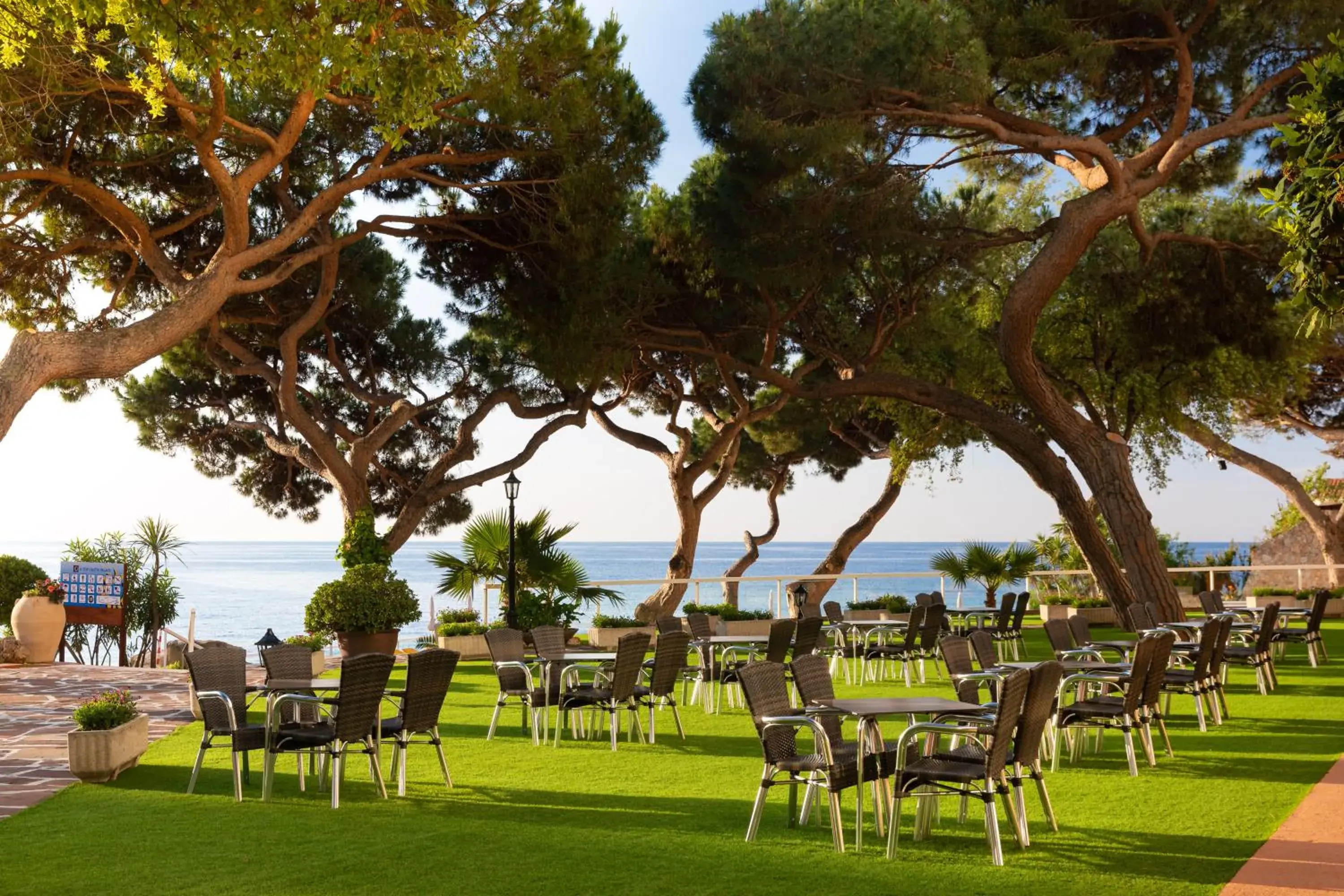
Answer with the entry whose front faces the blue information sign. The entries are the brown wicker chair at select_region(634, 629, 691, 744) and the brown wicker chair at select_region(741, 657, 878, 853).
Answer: the brown wicker chair at select_region(634, 629, 691, 744)

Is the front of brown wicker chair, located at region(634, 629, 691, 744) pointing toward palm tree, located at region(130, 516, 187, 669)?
yes

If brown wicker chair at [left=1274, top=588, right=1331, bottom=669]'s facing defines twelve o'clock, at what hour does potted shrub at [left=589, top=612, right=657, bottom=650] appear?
The potted shrub is roughly at 12 o'clock from the brown wicker chair.

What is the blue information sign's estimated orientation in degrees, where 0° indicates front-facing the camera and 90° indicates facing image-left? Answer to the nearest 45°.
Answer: approximately 0°

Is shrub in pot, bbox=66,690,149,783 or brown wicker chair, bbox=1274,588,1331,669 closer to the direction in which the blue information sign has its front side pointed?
the shrub in pot

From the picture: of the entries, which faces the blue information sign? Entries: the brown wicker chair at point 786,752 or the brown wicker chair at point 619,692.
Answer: the brown wicker chair at point 619,692

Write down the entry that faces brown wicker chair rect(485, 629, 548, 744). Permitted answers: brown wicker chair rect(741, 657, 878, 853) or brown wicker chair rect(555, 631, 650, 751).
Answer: brown wicker chair rect(555, 631, 650, 751)

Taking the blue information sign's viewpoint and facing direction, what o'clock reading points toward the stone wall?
The stone wall is roughly at 9 o'clock from the blue information sign.

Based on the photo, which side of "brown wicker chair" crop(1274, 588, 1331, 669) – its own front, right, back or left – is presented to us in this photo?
left

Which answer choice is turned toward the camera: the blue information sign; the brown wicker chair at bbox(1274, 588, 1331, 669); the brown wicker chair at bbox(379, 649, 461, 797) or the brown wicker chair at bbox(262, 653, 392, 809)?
the blue information sign

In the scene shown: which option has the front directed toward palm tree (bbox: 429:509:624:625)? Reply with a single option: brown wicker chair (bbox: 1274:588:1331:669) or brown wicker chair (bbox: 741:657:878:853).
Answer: brown wicker chair (bbox: 1274:588:1331:669)

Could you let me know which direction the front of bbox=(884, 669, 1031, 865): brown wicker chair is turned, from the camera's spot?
facing to the left of the viewer

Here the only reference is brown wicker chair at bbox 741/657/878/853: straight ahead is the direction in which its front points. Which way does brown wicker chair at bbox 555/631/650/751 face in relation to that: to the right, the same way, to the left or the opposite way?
the opposite way
